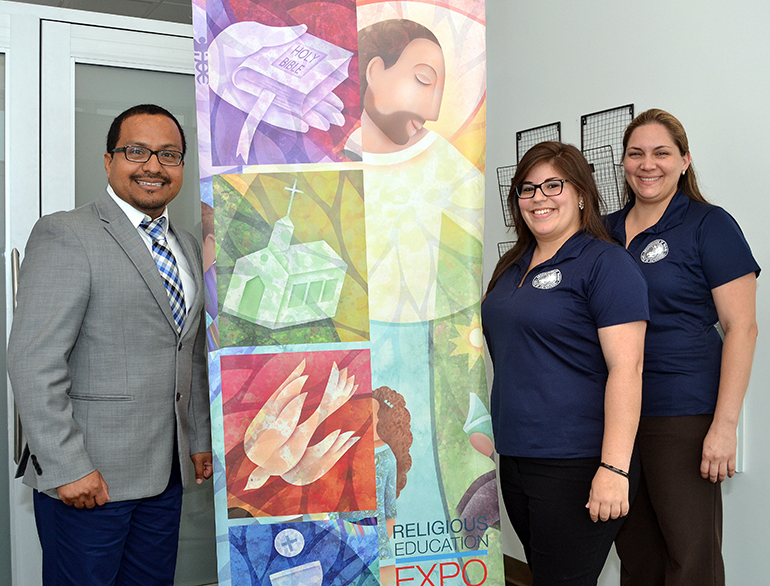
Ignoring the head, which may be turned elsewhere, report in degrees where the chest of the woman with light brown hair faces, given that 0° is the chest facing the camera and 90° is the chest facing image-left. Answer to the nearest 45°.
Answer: approximately 45°

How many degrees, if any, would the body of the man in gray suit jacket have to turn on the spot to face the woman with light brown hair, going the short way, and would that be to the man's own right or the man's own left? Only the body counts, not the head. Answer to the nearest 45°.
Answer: approximately 45° to the man's own left

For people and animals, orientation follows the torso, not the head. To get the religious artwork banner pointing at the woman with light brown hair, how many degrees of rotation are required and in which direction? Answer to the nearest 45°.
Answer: approximately 90° to its left

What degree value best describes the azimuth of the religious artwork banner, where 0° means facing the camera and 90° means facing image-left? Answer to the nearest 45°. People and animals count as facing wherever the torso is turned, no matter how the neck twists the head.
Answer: approximately 0°

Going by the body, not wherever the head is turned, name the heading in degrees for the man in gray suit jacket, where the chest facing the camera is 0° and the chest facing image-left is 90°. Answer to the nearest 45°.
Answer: approximately 315°
